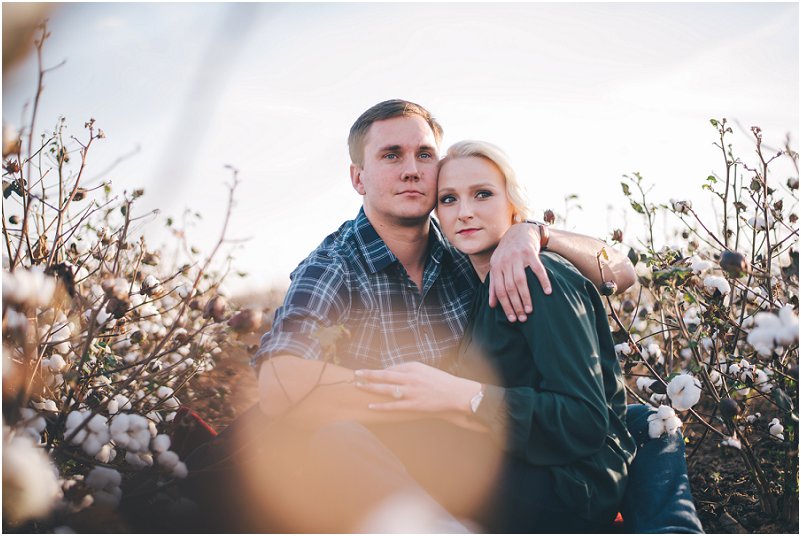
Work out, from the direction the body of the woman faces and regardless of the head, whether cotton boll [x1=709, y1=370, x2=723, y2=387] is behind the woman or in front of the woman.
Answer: behind

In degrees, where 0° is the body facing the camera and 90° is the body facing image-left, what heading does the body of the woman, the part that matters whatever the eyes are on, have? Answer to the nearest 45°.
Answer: approximately 45°

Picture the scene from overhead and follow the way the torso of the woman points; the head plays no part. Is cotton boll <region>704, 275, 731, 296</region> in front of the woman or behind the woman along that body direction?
behind

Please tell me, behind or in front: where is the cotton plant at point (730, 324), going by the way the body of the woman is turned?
behind
